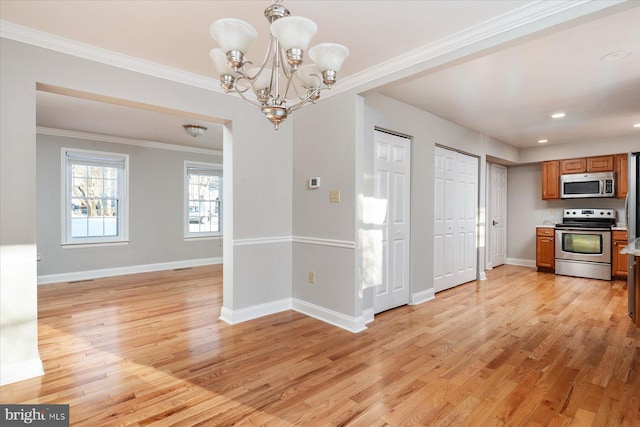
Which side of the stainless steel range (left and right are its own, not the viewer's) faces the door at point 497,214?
right

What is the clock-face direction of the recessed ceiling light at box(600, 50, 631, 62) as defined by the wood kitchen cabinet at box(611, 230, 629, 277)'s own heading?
The recessed ceiling light is roughly at 12 o'clock from the wood kitchen cabinet.

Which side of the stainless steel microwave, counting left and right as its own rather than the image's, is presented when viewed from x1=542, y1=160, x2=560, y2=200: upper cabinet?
right

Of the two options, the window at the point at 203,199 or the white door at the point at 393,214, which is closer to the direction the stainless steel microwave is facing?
the white door
